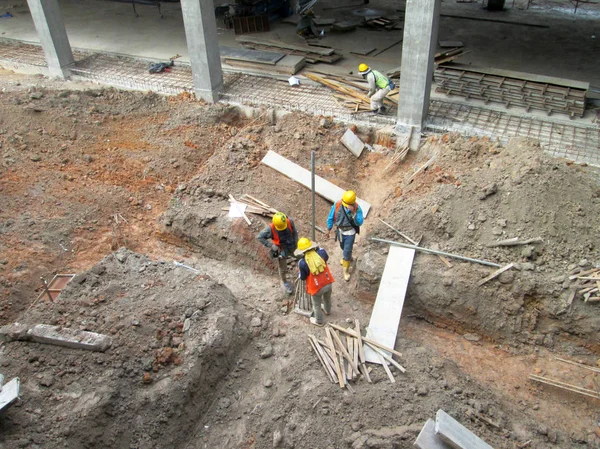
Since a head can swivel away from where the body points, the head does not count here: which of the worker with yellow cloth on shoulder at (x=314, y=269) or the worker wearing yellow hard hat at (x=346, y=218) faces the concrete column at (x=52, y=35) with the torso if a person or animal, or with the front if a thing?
the worker with yellow cloth on shoulder

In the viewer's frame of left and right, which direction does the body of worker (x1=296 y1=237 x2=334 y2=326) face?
facing away from the viewer and to the left of the viewer

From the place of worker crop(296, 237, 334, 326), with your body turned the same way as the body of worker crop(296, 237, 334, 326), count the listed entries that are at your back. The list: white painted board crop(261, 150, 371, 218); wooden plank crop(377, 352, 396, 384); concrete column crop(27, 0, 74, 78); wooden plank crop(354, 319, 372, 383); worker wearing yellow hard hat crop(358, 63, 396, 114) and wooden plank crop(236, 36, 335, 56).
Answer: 2

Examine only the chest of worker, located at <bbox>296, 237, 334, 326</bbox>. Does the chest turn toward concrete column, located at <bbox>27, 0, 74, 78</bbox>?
yes

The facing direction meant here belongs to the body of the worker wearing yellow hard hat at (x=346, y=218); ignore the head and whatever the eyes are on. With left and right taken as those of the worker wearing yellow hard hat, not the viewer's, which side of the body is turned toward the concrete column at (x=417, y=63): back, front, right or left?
back

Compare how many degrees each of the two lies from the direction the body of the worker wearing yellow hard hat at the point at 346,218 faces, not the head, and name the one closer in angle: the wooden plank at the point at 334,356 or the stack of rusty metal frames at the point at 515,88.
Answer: the wooden plank

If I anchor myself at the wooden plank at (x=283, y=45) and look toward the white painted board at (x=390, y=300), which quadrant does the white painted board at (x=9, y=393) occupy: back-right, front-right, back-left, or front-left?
front-right

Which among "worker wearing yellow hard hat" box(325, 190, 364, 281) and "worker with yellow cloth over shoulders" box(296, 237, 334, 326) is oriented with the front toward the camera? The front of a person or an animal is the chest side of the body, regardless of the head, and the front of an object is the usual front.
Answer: the worker wearing yellow hard hat

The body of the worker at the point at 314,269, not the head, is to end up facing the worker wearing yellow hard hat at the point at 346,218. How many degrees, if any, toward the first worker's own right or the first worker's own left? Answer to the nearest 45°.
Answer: approximately 45° to the first worker's own right

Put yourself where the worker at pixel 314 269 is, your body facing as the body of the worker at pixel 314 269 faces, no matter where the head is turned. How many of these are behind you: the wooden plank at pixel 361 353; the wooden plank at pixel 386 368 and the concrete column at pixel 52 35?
2

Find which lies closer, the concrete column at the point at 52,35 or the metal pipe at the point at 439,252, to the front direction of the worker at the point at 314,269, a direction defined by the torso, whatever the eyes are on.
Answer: the concrete column

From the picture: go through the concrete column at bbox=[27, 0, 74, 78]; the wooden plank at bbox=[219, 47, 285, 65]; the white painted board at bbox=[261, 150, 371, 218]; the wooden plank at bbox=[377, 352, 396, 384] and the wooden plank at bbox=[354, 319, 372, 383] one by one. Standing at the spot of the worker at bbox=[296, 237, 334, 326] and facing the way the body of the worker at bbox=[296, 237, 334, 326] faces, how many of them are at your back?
2

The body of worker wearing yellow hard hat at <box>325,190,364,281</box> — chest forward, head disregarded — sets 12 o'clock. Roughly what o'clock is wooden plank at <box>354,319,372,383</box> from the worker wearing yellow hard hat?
The wooden plank is roughly at 12 o'clock from the worker wearing yellow hard hat.

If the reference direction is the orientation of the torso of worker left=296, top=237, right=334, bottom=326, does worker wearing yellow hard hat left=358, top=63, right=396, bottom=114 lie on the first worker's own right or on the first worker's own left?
on the first worker's own right

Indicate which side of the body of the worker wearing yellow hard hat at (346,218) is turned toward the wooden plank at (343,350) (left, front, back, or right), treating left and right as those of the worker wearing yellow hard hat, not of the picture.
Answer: front

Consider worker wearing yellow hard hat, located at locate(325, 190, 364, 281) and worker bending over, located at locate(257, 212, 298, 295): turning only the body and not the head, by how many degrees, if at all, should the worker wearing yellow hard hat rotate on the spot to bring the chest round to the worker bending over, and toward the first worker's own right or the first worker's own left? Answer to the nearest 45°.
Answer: approximately 45° to the first worker's own right

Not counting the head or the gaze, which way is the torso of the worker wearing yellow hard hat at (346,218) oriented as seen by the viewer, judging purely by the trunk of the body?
toward the camera

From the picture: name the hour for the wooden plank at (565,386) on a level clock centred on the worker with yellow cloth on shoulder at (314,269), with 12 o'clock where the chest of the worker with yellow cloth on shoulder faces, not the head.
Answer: The wooden plank is roughly at 5 o'clock from the worker with yellow cloth on shoulder.

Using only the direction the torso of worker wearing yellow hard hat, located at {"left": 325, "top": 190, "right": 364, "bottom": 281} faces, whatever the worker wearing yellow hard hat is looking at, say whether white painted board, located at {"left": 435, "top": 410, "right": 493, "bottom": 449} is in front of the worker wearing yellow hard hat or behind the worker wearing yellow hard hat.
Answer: in front

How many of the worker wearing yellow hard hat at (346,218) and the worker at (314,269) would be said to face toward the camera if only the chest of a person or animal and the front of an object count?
1
